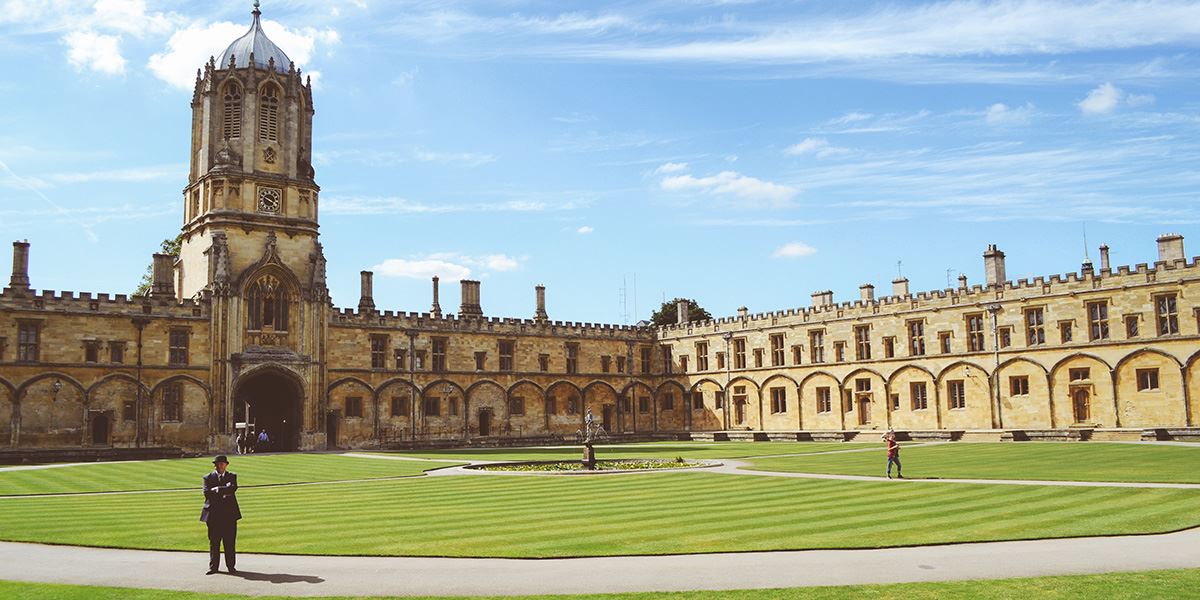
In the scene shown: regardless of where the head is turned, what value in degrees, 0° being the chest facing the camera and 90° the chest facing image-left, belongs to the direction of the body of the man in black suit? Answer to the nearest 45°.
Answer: approximately 0°

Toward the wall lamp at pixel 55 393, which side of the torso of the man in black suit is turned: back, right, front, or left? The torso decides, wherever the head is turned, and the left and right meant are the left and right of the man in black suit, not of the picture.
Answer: back
